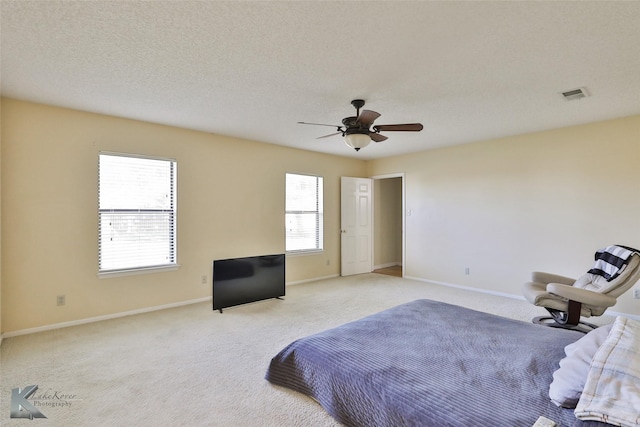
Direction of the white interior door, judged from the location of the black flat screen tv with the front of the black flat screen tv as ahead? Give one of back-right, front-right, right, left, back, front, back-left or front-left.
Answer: left

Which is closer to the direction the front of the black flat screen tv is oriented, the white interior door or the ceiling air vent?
the ceiling air vent

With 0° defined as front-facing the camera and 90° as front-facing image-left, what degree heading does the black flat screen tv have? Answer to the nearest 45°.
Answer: approximately 315°

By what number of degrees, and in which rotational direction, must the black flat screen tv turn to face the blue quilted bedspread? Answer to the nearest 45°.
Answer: approximately 45° to its right

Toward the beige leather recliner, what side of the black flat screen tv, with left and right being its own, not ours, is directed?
front

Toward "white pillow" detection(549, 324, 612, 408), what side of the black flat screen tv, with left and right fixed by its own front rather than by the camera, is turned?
front

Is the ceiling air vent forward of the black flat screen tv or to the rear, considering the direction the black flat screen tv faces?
forward

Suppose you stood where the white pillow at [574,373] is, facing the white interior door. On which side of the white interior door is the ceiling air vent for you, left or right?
right

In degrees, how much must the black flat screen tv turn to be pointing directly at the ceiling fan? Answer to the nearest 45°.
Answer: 0° — it already faces it

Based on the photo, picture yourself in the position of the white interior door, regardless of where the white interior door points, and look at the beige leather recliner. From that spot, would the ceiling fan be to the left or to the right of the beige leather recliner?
right

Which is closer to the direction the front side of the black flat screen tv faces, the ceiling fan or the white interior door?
the ceiling fan
